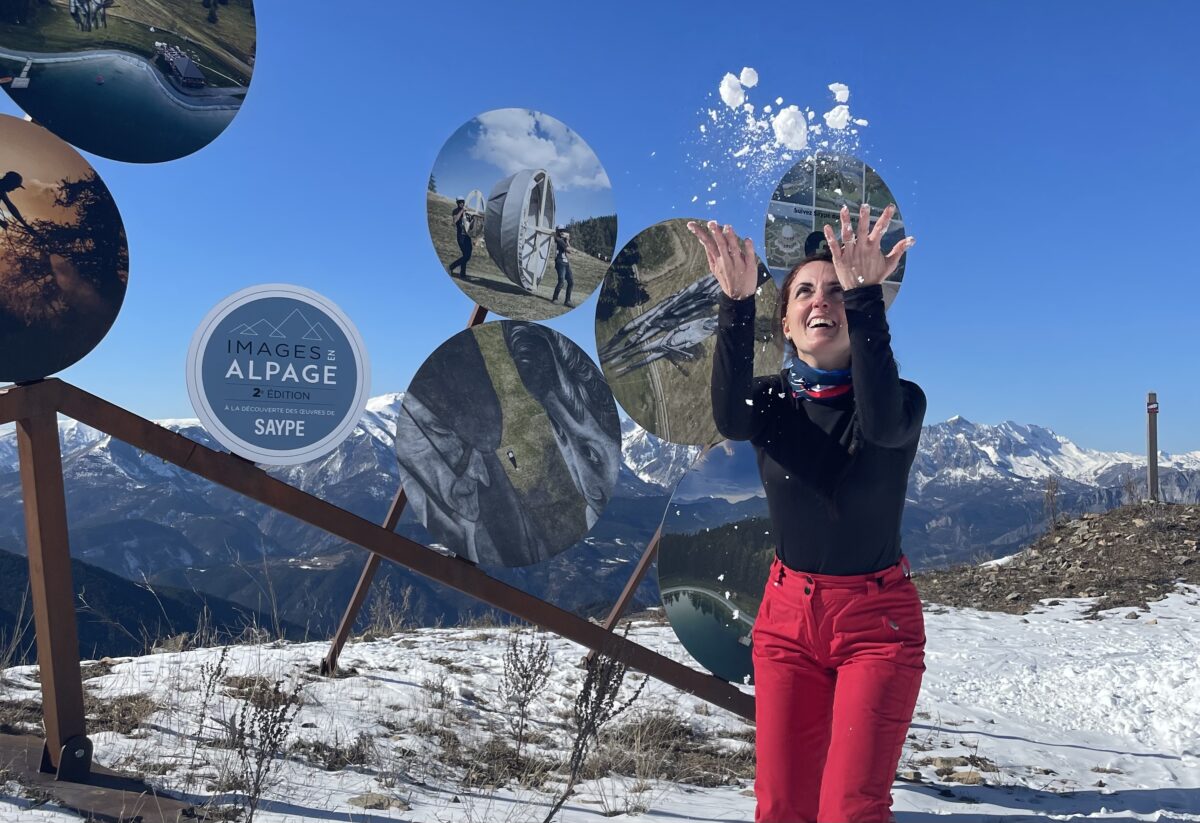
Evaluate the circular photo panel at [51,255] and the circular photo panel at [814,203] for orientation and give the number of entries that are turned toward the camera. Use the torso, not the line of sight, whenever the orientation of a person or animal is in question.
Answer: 2

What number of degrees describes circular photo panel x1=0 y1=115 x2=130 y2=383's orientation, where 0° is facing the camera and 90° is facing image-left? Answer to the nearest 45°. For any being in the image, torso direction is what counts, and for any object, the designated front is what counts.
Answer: approximately 0°

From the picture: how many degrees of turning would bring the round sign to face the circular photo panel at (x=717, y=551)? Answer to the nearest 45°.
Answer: approximately 90° to its left

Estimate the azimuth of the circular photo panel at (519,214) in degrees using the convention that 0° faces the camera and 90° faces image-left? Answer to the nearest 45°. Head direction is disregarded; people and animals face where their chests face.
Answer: approximately 0°

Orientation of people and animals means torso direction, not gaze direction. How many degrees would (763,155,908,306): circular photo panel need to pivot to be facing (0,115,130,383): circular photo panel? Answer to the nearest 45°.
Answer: approximately 45° to its right

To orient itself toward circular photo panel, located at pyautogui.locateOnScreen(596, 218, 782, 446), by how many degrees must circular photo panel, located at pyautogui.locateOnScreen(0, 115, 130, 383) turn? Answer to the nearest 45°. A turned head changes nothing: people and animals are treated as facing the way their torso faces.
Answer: approximately 90° to its left

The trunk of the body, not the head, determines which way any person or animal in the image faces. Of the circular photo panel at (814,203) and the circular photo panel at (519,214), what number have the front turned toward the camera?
2

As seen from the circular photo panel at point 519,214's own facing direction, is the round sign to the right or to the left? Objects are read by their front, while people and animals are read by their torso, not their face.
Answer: on its right

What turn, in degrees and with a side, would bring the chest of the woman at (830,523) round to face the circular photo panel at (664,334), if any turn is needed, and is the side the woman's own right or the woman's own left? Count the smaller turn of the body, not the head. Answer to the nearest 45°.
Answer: approximately 135° to the woman's own right
